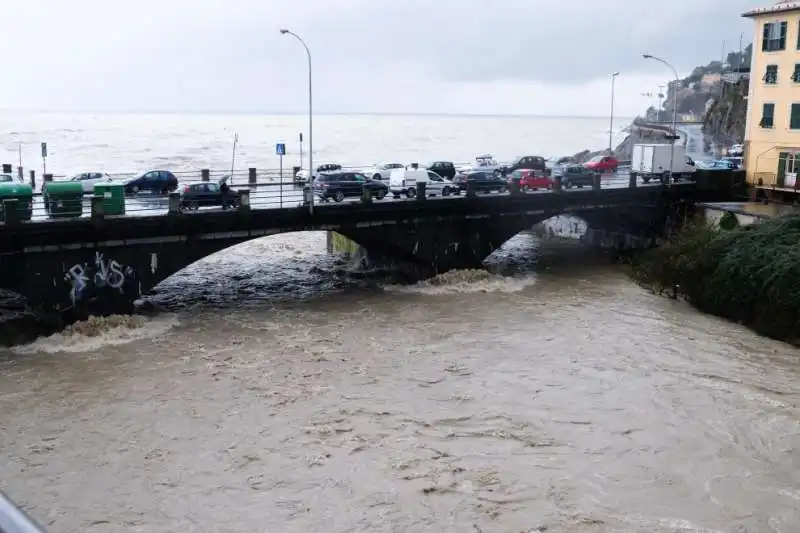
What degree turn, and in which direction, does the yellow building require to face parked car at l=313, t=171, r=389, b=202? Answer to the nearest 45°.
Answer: approximately 45° to its right

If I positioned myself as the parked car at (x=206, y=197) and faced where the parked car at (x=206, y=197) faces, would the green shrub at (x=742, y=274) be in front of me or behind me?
in front

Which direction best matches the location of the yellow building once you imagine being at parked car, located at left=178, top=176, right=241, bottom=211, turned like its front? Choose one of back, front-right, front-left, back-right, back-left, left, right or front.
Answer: front

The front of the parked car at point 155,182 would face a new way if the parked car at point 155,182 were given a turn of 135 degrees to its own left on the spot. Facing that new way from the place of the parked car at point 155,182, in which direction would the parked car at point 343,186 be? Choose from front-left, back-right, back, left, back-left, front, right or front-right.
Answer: front

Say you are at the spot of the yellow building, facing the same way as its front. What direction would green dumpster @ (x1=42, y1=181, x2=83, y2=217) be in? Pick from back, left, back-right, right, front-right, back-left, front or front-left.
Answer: front-right

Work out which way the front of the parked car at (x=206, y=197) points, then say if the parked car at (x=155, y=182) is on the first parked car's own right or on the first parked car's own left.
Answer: on the first parked car's own left

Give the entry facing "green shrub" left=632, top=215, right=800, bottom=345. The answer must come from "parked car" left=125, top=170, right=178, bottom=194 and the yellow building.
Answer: the yellow building

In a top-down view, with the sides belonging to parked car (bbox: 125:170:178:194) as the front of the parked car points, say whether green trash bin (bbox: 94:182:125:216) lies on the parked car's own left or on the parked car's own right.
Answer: on the parked car's own left

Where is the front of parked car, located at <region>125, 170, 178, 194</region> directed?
to the viewer's left

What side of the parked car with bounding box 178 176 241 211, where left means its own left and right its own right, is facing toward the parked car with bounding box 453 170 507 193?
front

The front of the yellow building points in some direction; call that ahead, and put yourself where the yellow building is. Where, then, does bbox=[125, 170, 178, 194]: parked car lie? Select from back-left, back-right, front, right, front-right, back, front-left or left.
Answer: front-right

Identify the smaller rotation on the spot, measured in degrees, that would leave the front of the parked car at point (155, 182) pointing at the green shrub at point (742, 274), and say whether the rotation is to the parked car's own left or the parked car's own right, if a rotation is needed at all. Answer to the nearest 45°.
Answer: approximately 135° to the parked car's own left

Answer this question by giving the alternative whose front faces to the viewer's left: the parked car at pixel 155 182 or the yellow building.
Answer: the parked car

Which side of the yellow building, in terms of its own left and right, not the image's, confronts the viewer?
front
